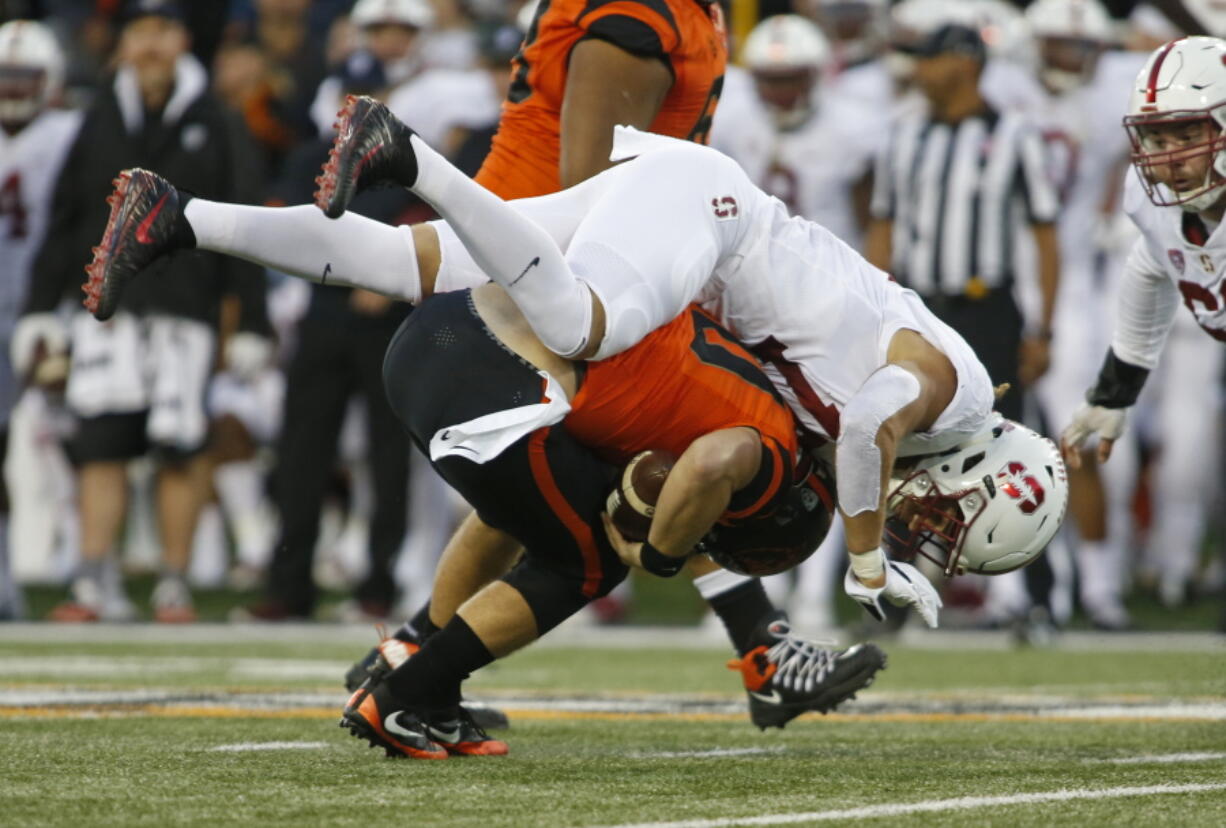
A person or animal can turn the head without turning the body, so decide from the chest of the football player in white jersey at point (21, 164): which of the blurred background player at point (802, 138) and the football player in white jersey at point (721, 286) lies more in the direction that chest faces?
the football player in white jersey

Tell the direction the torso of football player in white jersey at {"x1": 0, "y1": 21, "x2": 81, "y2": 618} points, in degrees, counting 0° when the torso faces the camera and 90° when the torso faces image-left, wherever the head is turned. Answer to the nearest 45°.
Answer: approximately 0°

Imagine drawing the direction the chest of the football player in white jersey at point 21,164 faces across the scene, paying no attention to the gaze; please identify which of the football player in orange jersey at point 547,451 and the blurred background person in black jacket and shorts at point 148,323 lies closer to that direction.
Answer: the football player in orange jersey

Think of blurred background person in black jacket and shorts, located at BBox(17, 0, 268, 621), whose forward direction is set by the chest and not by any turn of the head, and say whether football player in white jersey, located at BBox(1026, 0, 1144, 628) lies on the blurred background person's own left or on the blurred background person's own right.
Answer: on the blurred background person's own left

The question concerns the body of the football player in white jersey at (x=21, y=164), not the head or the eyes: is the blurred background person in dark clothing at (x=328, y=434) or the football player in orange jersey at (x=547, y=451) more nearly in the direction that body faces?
the football player in orange jersey

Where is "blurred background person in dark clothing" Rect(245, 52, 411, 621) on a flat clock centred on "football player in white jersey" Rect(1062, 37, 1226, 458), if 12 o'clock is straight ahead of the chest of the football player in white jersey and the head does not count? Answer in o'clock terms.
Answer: The blurred background person in dark clothing is roughly at 3 o'clock from the football player in white jersey.

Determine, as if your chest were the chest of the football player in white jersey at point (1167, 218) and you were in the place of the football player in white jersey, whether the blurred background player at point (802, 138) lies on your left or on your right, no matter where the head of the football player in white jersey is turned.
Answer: on your right
